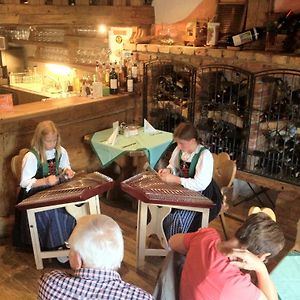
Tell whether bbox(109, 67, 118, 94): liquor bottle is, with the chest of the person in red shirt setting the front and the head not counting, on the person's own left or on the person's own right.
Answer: on the person's own left

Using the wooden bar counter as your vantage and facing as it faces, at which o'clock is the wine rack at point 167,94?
The wine rack is roughly at 10 o'clock from the wooden bar counter.

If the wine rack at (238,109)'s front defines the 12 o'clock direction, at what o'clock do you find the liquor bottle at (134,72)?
The liquor bottle is roughly at 2 o'clock from the wine rack.

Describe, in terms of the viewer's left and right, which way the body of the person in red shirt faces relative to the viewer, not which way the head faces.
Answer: facing away from the viewer and to the right of the viewer

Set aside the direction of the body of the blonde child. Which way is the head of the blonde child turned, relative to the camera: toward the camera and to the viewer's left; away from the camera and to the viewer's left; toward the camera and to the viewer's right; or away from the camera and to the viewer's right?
toward the camera and to the viewer's right

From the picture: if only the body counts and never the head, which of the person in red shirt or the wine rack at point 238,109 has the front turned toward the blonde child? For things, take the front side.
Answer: the wine rack

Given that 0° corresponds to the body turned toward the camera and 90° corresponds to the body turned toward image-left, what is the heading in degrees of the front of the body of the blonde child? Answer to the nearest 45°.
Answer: approximately 315°

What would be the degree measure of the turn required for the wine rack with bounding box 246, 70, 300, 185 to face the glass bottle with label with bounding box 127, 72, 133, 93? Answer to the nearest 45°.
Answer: approximately 45° to its right
